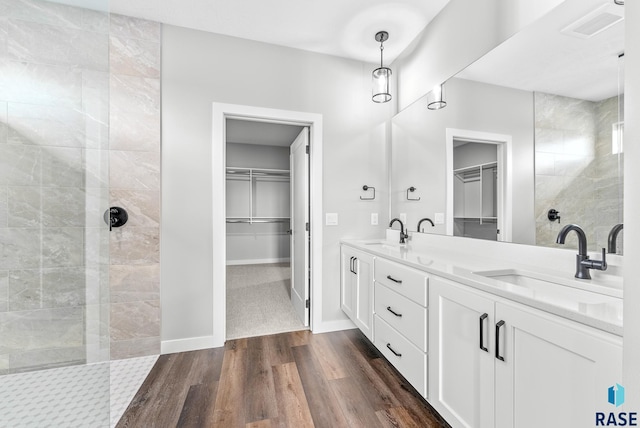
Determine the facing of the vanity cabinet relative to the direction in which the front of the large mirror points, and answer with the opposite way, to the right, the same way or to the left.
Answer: the same way

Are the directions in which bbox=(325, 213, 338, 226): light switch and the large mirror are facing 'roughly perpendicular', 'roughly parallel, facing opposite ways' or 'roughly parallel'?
roughly perpendicular

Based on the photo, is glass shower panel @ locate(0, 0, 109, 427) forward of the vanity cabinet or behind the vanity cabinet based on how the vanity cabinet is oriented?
forward

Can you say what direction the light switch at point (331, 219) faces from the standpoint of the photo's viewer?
facing the viewer

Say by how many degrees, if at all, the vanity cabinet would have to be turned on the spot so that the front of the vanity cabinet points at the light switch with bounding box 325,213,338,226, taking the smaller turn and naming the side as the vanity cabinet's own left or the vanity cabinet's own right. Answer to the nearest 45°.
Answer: approximately 90° to the vanity cabinet's own right

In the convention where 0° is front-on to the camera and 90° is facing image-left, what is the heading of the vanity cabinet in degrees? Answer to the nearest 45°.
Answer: approximately 45°

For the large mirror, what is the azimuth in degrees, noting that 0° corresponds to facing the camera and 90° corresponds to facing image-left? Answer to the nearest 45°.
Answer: approximately 45°

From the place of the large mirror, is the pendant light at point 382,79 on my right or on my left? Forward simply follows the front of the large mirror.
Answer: on my right

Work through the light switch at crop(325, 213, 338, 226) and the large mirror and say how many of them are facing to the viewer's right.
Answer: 0

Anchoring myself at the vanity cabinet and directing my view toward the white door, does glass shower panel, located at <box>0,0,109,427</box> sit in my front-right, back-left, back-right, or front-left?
front-left

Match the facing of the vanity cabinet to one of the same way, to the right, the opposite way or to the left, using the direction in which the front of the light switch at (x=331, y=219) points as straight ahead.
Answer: to the right

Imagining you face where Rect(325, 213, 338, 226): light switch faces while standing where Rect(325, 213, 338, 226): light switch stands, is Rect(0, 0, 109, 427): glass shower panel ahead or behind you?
ahead

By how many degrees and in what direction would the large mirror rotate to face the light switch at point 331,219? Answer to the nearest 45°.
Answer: approximately 45° to its right
